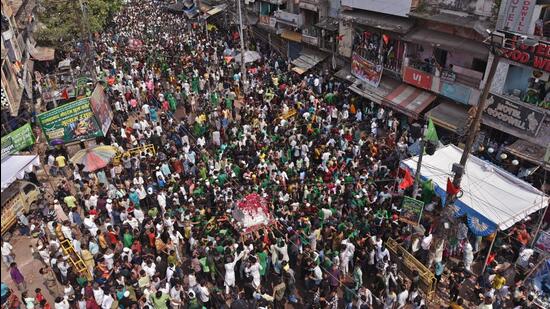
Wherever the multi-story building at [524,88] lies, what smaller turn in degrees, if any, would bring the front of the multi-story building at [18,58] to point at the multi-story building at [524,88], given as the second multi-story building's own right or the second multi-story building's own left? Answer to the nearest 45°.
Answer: approximately 45° to the second multi-story building's own right

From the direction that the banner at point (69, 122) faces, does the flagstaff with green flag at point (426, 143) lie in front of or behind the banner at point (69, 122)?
in front

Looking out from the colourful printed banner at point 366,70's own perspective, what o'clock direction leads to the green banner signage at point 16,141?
the green banner signage at point 16,141 is roughly at 12 o'clock from the colourful printed banner at point 366,70.

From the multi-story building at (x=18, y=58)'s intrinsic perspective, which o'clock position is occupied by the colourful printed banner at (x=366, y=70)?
The colourful printed banner is roughly at 1 o'clock from the multi-story building.

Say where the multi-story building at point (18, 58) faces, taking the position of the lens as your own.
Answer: facing to the right of the viewer

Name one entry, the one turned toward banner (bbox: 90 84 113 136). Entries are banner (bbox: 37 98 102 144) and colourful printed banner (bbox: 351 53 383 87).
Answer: the colourful printed banner

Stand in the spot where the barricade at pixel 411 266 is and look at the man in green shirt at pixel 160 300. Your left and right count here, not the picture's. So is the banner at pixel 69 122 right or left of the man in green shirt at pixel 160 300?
right

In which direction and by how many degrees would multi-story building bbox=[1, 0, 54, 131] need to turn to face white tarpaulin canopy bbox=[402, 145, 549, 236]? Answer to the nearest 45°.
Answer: approximately 45° to its right

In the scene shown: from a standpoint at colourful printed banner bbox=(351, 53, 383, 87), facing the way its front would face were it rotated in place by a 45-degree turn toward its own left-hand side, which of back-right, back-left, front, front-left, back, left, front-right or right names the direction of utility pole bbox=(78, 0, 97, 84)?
right

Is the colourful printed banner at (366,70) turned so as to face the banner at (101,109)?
yes

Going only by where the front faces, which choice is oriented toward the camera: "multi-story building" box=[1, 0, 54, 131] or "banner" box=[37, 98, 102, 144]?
the banner

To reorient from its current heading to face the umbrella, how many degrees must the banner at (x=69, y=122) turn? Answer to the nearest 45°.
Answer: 0° — it already faces it

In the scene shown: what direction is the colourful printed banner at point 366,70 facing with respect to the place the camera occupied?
facing the viewer and to the left of the viewer

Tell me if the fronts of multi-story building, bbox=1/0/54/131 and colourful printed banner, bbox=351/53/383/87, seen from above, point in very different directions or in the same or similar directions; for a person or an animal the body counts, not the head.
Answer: very different directions

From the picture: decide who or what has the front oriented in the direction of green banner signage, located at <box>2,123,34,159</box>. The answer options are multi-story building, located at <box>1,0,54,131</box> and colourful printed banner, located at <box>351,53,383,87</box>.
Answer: colourful printed banner, located at <box>351,53,383,87</box>

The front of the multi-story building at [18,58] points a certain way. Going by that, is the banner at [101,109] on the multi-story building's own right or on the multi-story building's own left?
on the multi-story building's own right
